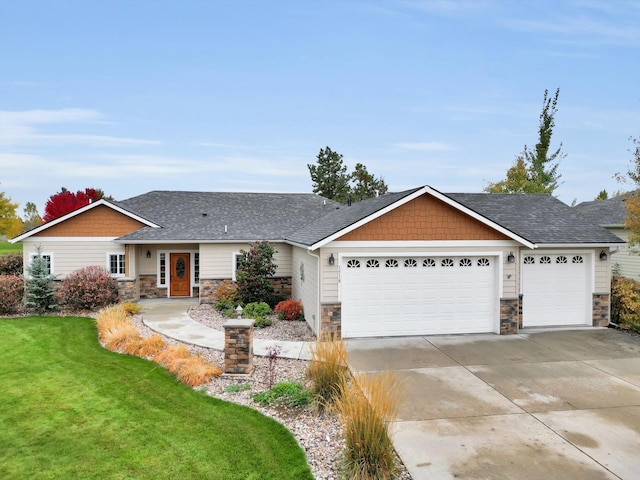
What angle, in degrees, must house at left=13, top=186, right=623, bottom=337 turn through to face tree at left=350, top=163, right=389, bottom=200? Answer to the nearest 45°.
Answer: approximately 180°

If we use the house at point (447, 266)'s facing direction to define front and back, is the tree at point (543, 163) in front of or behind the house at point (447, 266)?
behind

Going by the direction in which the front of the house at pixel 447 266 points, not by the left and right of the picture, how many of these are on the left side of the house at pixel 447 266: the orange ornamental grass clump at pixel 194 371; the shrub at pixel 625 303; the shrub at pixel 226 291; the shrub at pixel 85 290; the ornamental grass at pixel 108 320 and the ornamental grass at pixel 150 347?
1

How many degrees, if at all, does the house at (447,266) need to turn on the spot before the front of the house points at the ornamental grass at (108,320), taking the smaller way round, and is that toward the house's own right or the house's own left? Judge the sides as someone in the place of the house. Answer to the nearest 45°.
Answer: approximately 90° to the house's own right

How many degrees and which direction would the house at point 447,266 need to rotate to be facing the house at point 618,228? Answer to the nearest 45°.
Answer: approximately 135° to its left

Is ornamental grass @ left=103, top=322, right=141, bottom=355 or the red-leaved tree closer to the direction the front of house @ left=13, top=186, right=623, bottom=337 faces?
the ornamental grass

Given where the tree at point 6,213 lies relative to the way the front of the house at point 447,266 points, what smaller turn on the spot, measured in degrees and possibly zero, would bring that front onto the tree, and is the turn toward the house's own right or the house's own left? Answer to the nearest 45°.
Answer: approximately 135° to the house's own right

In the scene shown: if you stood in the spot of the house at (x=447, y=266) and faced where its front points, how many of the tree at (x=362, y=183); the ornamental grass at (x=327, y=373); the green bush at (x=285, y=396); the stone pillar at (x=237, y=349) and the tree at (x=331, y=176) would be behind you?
2

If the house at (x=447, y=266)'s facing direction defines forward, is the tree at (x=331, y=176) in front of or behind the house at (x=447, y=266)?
behind

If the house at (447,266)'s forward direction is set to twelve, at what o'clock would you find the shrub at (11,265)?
The shrub is roughly at 4 o'clock from the house.

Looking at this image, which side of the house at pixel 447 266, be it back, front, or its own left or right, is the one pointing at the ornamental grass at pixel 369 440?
front

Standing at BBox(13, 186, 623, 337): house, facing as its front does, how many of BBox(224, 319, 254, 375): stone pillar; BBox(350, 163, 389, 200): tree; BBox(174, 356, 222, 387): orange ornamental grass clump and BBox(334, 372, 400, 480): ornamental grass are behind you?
1

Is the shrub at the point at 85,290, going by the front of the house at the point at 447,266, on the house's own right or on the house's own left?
on the house's own right

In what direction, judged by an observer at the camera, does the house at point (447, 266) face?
facing the viewer

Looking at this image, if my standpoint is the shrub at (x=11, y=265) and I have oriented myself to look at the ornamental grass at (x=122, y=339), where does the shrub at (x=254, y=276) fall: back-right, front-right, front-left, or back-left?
front-left

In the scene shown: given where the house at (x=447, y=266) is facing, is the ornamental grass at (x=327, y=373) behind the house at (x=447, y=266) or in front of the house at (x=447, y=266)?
in front

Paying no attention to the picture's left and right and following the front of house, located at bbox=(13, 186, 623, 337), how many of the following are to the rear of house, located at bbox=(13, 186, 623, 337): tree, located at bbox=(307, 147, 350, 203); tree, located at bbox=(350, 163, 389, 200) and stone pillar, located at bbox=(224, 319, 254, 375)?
2
